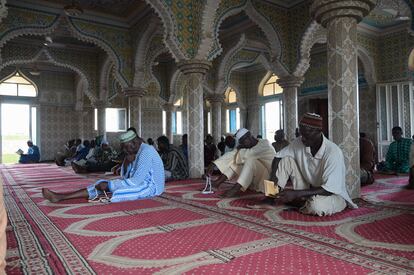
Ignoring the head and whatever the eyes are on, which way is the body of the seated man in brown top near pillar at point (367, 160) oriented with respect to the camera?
to the viewer's left

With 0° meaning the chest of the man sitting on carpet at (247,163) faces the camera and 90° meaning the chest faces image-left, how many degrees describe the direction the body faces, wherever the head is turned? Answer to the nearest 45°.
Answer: approximately 45°

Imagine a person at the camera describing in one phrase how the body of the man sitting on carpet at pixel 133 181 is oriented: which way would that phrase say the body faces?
to the viewer's left

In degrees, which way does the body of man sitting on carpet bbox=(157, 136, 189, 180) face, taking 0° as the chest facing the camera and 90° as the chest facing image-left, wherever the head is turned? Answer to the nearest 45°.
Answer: approximately 90°

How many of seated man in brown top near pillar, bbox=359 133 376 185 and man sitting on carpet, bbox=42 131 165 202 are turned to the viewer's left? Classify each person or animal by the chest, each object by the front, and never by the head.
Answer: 2

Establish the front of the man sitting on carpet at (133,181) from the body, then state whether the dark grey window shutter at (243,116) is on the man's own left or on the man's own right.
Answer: on the man's own right

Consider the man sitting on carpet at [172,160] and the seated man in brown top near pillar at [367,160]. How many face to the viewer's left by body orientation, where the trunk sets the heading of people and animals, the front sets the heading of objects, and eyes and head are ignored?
2
